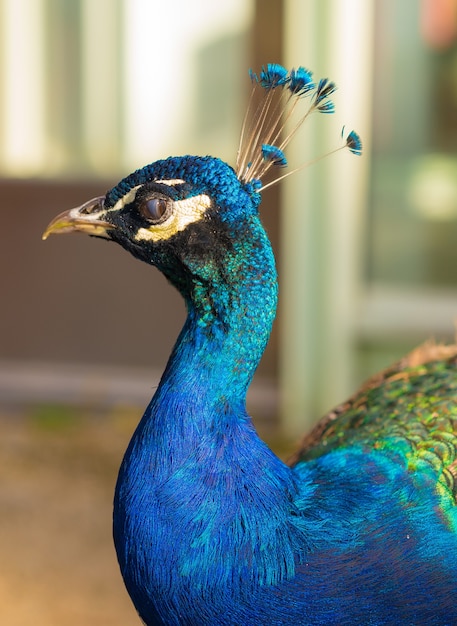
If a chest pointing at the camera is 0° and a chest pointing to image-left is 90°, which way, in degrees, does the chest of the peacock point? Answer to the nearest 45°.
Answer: approximately 90°
